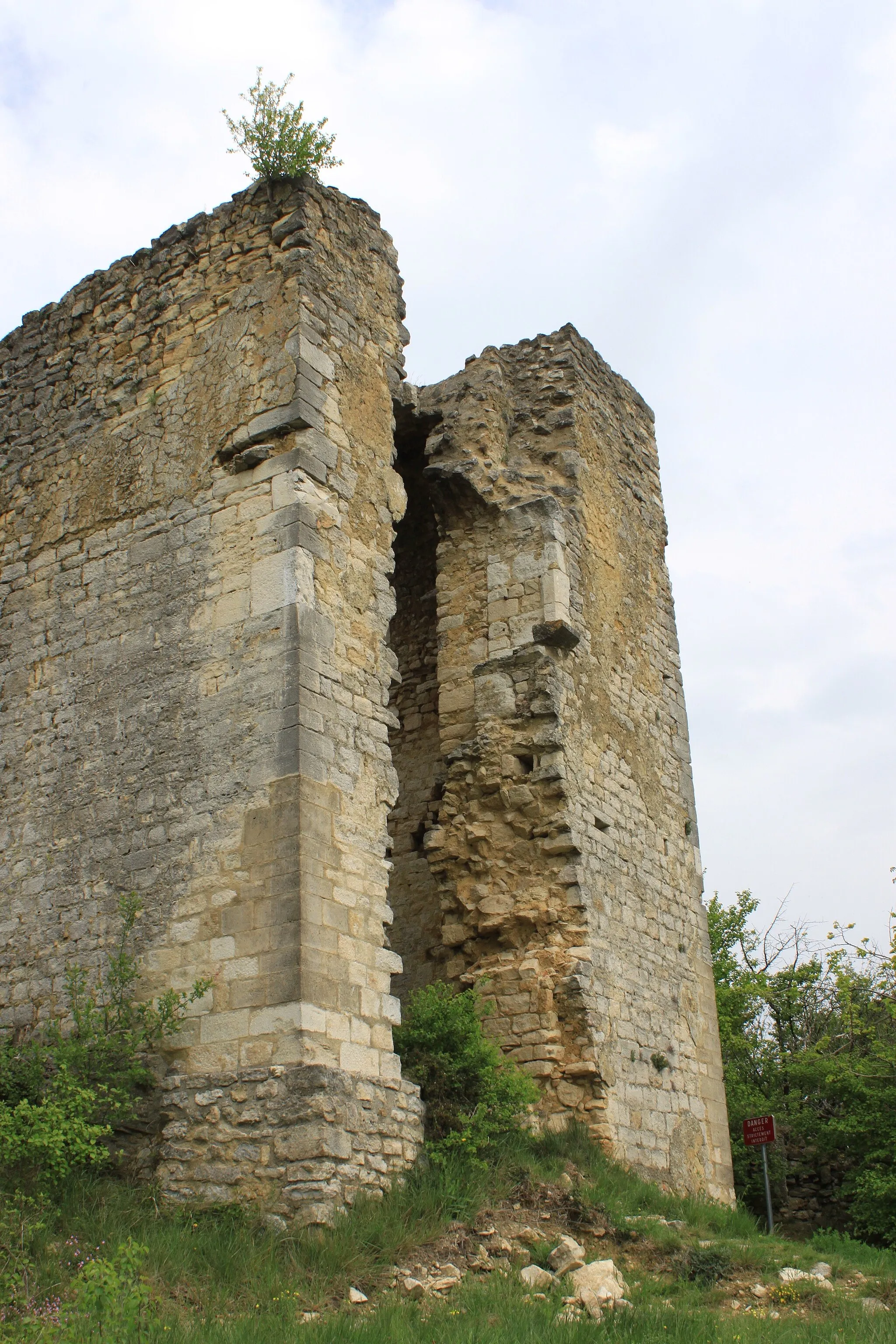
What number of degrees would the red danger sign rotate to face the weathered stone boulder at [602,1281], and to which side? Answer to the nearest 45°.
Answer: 0° — it already faces it

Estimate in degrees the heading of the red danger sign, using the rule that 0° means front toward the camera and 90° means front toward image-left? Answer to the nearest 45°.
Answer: approximately 0°

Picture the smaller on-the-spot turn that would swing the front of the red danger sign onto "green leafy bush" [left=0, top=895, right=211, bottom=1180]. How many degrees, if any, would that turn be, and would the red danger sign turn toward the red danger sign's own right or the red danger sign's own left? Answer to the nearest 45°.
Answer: approximately 45° to the red danger sign's own right
